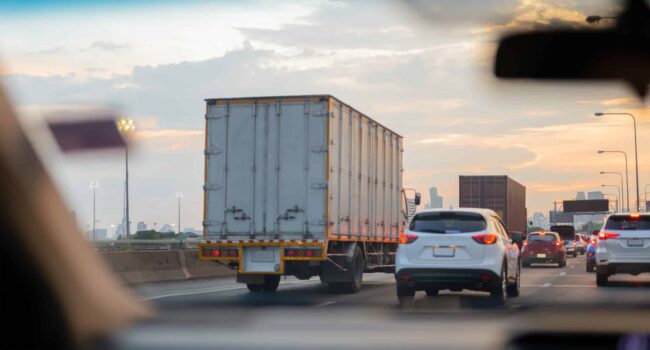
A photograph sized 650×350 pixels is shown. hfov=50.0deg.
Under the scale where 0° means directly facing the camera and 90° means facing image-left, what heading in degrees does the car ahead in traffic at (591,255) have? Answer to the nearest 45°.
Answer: approximately 180°

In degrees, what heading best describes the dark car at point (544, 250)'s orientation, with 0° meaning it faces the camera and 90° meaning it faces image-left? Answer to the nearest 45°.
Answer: approximately 180°

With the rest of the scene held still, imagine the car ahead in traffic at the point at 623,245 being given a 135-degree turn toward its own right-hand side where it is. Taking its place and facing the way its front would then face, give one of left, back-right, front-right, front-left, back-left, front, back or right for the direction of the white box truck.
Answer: right

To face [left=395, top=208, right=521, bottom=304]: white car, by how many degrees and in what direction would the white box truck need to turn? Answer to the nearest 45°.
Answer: approximately 90° to its right

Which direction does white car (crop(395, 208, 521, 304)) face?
away from the camera

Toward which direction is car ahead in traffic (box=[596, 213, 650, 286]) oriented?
away from the camera

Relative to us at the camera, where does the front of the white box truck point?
facing away from the viewer and to the right of the viewer

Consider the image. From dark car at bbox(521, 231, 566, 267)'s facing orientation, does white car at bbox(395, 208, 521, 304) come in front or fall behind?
behind
